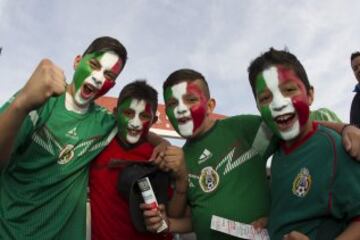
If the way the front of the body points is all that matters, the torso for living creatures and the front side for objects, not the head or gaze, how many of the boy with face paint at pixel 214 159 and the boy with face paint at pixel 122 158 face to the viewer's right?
0

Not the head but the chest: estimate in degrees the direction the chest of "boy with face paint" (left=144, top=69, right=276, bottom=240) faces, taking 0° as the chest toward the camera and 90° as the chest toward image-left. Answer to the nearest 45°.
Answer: approximately 45°

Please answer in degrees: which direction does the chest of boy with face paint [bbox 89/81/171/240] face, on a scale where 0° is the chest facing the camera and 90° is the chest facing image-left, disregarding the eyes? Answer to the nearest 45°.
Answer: approximately 0°

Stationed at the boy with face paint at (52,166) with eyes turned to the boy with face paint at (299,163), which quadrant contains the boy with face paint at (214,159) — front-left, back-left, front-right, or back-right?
front-left

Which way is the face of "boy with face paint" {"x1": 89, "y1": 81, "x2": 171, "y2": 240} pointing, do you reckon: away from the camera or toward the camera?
toward the camera

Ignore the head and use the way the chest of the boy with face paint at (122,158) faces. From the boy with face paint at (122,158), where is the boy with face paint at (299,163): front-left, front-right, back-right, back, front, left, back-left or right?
front-left
